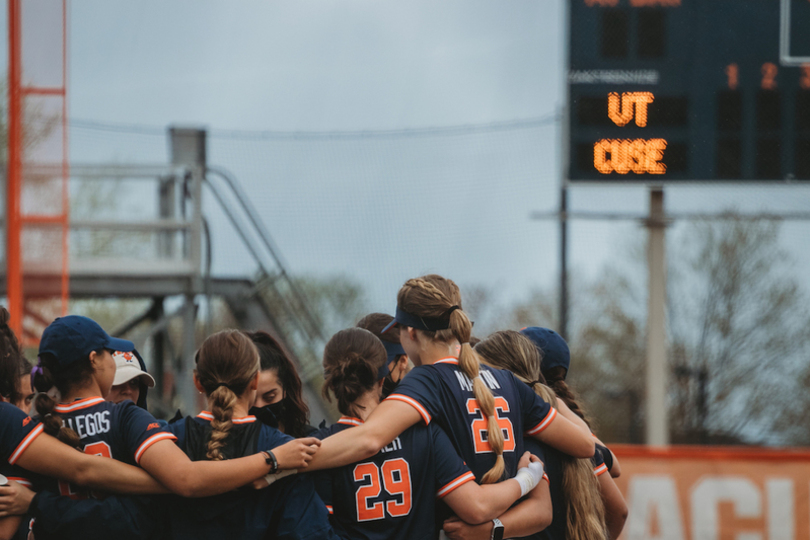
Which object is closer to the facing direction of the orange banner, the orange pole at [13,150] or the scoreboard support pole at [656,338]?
the orange pole

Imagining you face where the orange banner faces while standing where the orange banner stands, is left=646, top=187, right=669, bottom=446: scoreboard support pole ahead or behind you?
behind

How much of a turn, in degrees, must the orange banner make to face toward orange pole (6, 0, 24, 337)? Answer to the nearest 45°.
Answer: approximately 45° to its right

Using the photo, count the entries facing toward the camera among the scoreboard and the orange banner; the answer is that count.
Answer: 2

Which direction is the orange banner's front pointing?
toward the camera

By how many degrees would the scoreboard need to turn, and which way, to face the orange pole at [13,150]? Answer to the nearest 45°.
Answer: approximately 45° to its right
